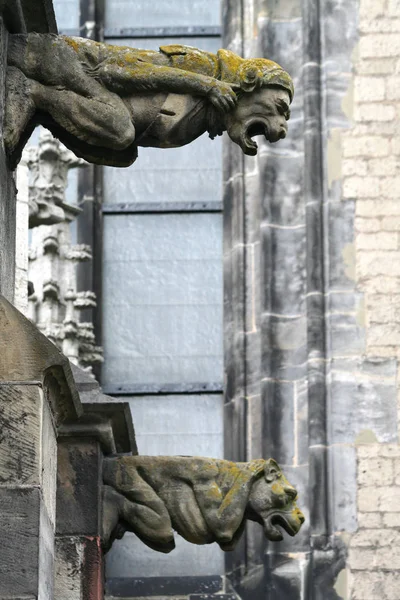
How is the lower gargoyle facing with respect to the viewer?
to the viewer's right

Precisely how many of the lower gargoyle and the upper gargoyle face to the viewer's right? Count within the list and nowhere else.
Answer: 2

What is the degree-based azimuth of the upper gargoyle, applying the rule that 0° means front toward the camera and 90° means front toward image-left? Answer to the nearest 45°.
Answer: approximately 270°

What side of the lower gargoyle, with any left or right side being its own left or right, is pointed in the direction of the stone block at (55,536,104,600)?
back
